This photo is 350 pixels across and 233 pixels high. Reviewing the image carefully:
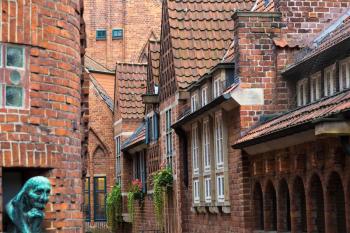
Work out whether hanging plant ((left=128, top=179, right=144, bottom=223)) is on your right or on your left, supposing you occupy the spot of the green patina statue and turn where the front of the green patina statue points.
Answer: on your left

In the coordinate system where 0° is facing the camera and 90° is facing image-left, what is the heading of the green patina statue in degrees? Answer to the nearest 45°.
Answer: approximately 315°

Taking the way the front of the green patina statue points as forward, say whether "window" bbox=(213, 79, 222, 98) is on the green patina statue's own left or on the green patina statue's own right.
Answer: on the green patina statue's own left

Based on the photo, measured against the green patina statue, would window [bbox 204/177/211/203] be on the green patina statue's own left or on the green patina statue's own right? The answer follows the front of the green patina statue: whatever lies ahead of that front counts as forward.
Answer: on the green patina statue's own left
